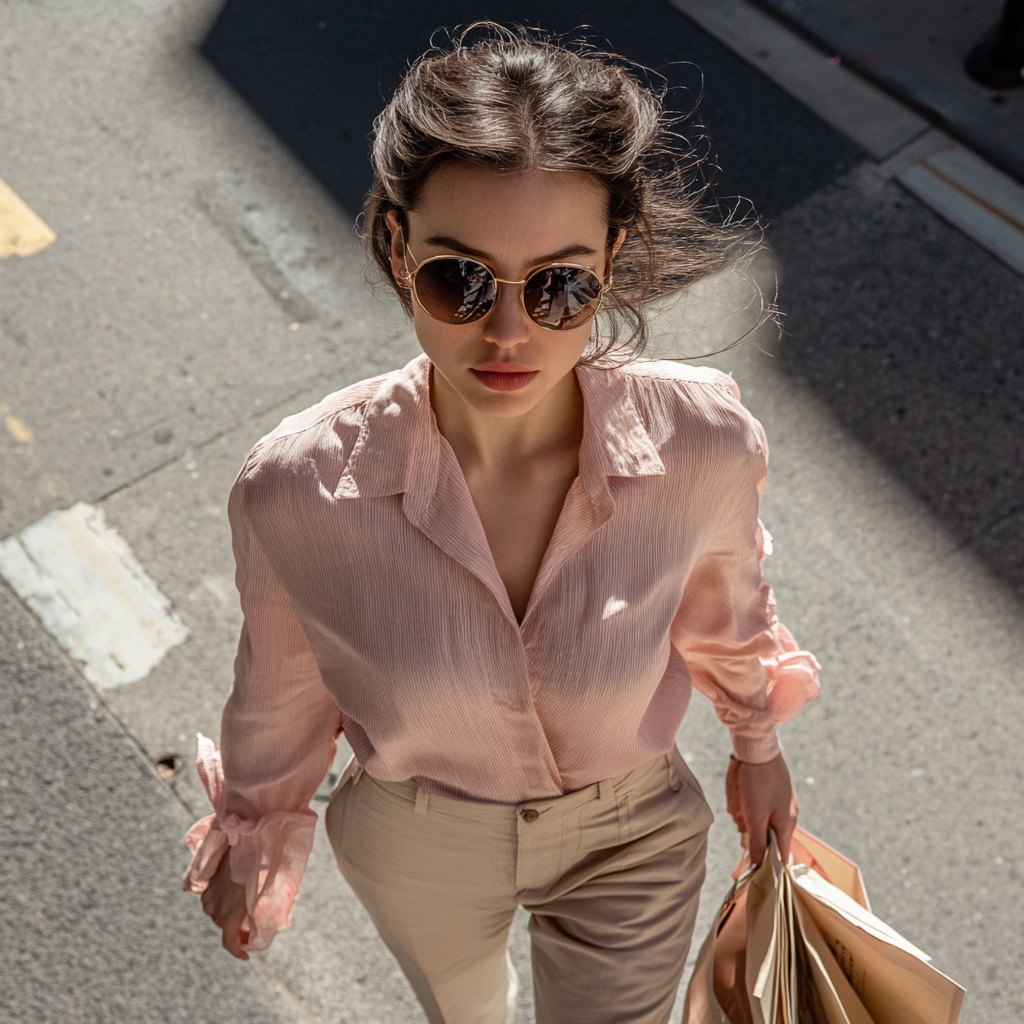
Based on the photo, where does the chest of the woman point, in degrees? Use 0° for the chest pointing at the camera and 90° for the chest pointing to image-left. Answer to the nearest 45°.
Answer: approximately 0°
